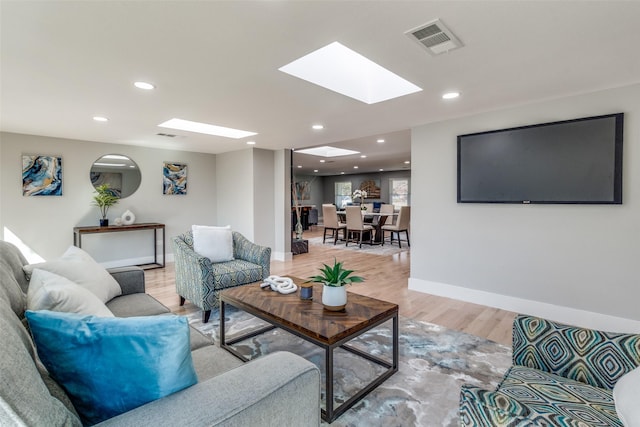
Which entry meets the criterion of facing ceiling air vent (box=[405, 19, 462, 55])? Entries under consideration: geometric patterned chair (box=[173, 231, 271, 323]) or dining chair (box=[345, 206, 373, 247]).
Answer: the geometric patterned chair

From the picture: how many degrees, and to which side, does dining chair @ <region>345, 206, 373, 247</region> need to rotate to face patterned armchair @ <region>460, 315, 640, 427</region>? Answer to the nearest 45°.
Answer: approximately 135° to its right

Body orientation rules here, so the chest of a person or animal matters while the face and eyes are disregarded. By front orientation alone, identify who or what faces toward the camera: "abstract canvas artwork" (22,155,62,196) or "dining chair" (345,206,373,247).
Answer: the abstract canvas artwork

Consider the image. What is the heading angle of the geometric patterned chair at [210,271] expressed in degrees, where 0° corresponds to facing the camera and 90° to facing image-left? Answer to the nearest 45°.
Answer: approximately 315°

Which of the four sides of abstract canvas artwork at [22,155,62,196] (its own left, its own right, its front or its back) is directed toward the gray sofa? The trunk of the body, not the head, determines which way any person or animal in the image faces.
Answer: front

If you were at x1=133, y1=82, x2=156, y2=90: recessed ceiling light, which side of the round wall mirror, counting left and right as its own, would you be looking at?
front

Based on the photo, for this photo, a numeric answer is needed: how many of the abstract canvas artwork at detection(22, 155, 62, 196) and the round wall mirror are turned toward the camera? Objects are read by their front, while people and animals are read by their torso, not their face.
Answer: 2

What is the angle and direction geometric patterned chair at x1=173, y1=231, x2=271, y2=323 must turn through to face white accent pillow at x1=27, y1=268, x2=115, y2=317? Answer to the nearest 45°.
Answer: approximately 45° to its right

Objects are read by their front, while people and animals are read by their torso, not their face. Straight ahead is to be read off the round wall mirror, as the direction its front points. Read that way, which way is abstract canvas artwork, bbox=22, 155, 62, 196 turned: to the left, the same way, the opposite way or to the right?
the same way

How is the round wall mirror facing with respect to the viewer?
toward the camera

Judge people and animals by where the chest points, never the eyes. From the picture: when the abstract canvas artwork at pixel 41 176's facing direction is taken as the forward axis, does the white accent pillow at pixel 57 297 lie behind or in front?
in front

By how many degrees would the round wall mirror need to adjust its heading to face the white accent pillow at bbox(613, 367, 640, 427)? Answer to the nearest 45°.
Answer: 0° — it already faces it

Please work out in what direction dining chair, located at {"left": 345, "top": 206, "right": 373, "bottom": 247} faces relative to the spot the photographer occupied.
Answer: facing away from the viewer and to the right of the viewer

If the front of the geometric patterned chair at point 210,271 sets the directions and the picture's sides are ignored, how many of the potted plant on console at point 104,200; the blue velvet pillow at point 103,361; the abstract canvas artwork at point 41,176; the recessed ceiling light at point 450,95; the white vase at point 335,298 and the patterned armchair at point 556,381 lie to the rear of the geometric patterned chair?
2

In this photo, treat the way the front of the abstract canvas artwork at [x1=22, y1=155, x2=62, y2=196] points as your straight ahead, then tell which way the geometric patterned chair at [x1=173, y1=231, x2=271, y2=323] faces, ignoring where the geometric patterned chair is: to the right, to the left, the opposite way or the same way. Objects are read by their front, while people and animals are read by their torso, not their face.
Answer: the same way

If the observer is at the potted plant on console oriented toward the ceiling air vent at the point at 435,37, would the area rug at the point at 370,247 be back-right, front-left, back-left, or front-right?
front-left
